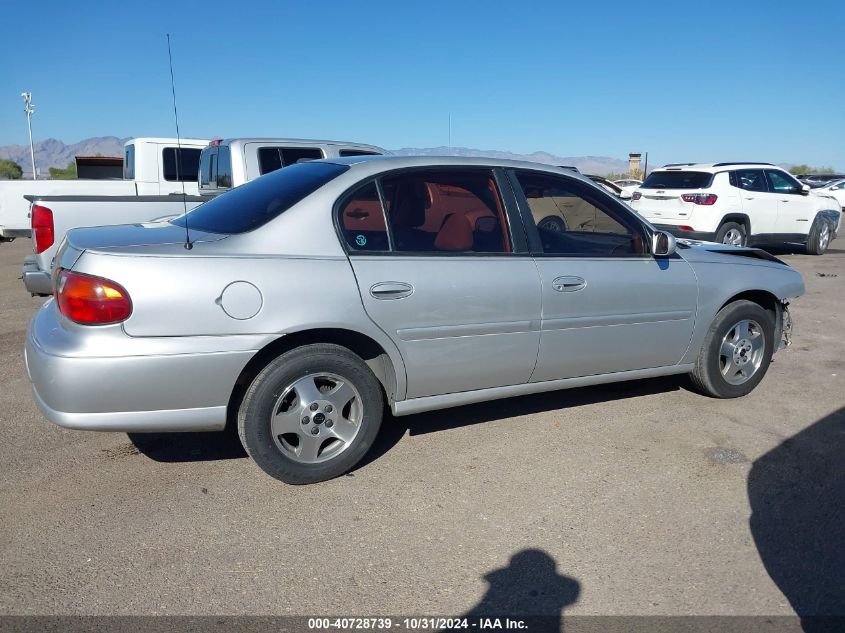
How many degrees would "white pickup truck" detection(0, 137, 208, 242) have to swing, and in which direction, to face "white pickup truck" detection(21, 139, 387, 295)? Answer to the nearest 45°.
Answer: approximately 90° to its right

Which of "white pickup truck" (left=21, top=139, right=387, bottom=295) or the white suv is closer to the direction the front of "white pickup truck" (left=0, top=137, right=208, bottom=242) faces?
the white suv

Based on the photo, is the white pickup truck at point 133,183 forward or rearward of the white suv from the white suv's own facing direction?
rearward

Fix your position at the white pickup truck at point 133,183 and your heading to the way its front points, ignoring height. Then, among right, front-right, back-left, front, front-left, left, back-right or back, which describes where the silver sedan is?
right

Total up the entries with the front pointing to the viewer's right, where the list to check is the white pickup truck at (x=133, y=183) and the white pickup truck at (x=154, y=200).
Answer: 2

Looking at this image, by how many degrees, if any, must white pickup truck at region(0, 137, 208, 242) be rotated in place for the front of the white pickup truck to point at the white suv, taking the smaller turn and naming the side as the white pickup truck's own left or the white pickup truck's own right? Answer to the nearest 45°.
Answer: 0° — it already faces it

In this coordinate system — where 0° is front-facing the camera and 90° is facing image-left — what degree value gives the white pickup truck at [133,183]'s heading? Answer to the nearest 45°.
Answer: approximately 270°

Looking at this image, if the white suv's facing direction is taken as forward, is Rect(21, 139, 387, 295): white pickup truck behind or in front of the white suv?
behind

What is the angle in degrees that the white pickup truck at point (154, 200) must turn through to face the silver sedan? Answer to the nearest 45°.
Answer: approximately 90° to its right

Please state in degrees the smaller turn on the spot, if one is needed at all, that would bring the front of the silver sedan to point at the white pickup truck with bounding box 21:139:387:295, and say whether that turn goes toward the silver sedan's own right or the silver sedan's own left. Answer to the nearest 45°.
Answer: approximately 90° to the silver sedan's own left

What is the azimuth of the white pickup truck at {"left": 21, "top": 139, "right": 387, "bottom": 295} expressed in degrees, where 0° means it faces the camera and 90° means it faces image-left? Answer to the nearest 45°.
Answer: approximately 270°
